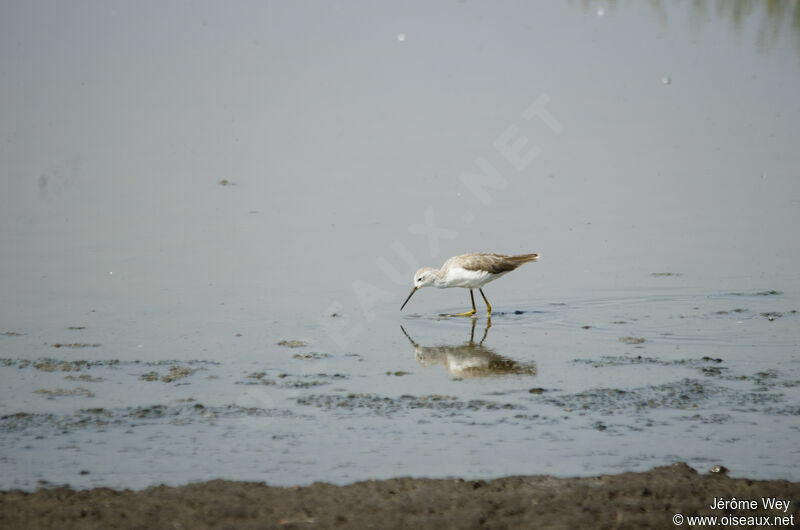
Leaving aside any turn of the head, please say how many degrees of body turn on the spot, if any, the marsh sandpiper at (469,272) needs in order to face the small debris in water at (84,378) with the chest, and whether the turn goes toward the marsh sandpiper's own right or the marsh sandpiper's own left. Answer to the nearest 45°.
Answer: approximately 45° to the marsh sandpiper's own left

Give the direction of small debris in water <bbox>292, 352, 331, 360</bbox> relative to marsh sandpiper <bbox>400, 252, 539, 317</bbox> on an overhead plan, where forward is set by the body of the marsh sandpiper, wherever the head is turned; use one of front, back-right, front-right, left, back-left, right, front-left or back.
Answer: front-left

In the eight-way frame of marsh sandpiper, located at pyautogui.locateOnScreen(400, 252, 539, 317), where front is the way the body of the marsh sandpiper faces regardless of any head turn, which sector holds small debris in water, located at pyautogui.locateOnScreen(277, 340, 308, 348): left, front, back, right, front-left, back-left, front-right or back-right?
front-left

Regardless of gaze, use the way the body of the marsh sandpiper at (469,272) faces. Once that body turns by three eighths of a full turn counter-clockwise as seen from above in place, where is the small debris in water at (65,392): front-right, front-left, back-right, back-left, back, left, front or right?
right

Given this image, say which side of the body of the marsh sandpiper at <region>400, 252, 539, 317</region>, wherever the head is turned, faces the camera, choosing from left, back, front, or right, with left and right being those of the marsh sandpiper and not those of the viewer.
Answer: left
